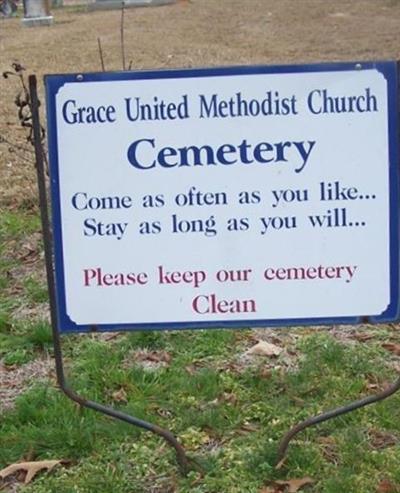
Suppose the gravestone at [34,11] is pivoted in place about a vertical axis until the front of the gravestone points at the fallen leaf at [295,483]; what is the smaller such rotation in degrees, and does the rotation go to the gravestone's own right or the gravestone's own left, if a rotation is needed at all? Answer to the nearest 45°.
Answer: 0° — it already faces it

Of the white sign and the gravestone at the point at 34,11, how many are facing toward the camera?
2

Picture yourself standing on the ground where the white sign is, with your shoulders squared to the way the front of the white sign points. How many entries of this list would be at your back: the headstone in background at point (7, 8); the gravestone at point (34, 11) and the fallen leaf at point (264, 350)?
3

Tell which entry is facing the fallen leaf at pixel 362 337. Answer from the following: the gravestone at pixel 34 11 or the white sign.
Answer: the gravestone

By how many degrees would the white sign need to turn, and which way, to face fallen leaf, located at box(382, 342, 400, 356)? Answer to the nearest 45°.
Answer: approximately 135° to its left

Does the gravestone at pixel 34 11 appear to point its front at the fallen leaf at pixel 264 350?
yes

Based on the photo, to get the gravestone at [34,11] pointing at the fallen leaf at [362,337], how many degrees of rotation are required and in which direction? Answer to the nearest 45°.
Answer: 0° — it already faces it

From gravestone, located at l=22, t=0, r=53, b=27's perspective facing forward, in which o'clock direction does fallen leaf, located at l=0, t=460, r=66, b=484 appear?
The fallen leaf is roughly at 12 o'clock from the gravestone.

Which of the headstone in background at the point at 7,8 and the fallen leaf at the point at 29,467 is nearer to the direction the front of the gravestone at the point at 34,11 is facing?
the fallen leaf

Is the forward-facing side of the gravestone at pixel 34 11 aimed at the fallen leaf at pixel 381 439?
yes
